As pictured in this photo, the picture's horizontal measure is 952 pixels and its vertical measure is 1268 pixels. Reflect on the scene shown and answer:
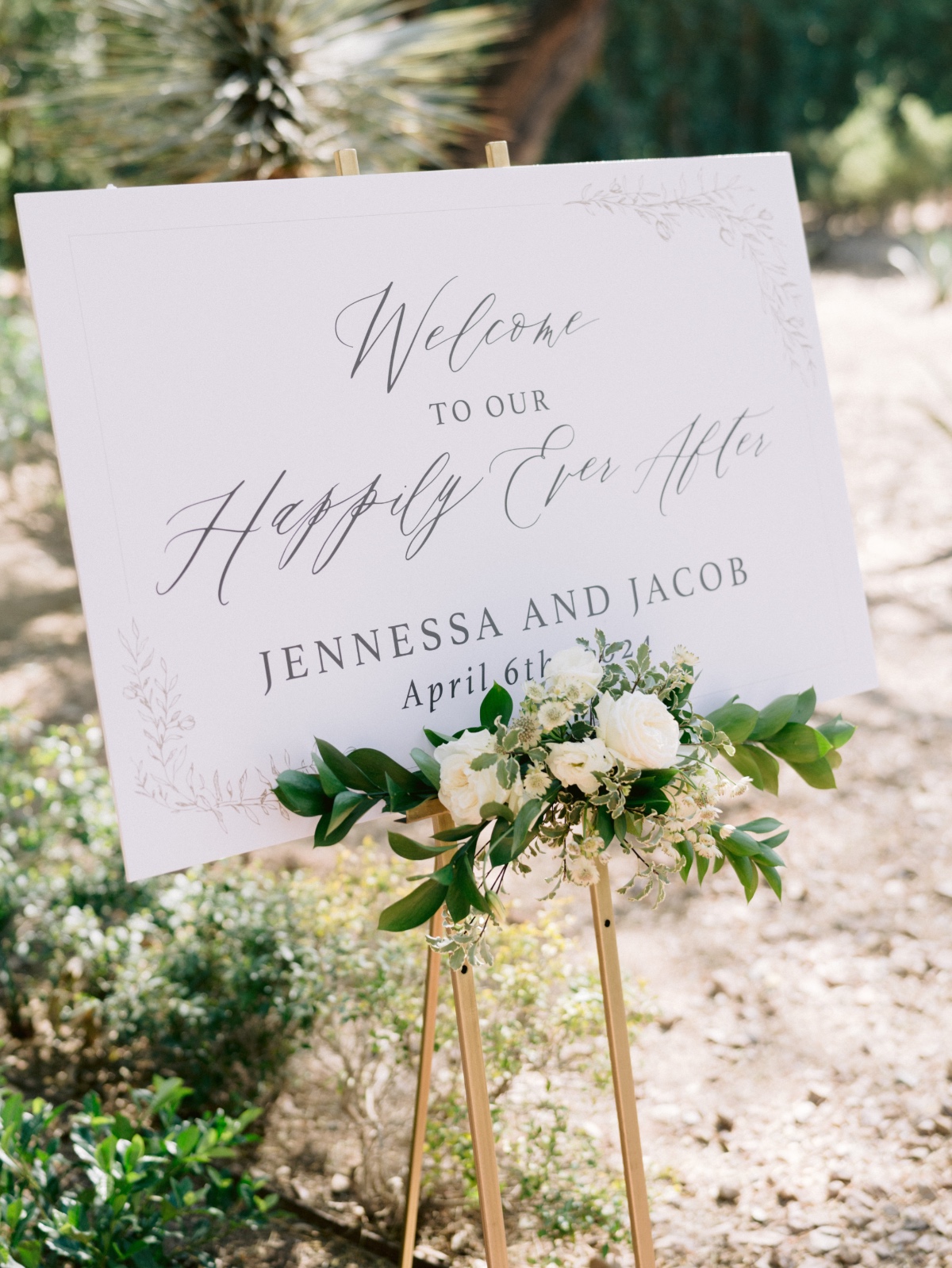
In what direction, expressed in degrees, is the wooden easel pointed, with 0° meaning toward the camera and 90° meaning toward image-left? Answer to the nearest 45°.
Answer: approximately 315°

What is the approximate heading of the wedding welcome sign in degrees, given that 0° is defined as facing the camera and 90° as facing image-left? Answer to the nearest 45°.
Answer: approximately 315°

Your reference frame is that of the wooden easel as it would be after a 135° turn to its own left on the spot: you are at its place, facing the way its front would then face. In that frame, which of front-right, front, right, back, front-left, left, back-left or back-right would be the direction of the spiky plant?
front
